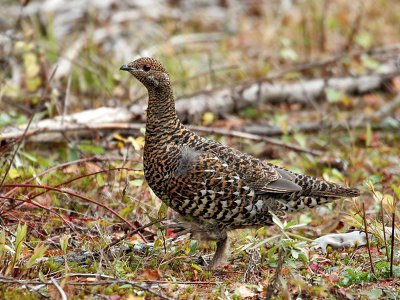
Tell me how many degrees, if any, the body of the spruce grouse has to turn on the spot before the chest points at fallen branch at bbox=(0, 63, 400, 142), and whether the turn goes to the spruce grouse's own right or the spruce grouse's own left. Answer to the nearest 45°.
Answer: approximately 90° to the spruce grouse's own right

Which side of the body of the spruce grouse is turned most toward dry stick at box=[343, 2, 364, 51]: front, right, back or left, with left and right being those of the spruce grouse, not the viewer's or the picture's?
right

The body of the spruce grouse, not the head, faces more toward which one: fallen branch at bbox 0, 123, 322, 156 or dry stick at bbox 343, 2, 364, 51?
the fallen branch

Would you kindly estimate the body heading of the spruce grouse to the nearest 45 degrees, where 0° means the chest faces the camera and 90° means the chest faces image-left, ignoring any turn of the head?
approximately 90°

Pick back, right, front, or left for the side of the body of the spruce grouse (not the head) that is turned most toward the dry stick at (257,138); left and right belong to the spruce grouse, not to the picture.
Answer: right

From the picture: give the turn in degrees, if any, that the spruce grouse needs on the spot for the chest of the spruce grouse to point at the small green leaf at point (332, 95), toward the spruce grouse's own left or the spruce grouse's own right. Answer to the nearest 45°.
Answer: approximately 90° to the spruce grouse's own right

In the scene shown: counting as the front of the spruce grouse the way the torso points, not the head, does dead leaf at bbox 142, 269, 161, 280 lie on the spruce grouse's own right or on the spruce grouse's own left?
on the spruce grouse's own left

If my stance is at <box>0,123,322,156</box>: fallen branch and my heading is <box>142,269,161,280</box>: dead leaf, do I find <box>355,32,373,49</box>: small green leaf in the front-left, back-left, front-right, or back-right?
back-left

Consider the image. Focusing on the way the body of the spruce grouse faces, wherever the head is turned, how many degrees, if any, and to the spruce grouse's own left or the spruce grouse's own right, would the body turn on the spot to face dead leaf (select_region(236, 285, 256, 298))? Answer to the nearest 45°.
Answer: approximately 90° to the spruce grouse's own left

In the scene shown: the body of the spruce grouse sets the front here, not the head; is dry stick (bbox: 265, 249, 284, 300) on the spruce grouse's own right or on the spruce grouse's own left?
on the spruce grouse's own left
